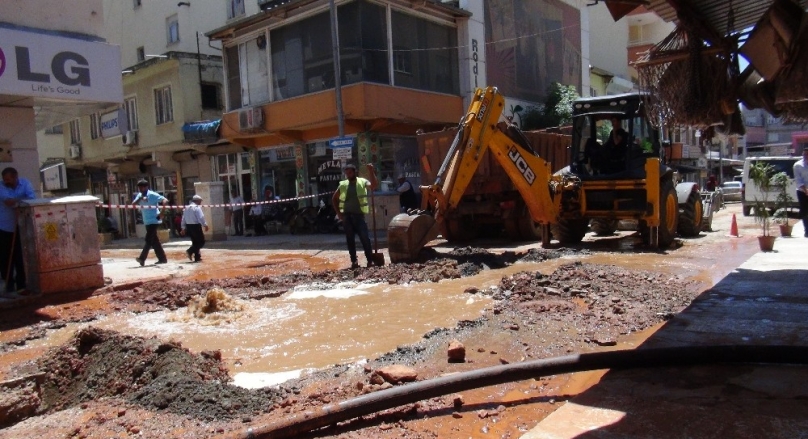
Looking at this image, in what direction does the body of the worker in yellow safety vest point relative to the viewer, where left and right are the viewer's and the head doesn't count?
facing the viewer

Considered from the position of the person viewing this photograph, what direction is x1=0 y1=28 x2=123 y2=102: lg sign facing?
facing the viewer and to the right of the viewer

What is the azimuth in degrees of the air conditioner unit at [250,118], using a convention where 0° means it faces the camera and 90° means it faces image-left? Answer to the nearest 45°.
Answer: approximately 45°

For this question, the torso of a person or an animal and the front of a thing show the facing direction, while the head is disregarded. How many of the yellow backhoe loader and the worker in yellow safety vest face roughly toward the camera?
1

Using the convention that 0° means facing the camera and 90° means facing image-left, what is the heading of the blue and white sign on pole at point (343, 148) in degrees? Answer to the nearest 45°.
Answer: approximately 45°

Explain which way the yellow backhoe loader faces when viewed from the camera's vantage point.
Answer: facing away from the viewer and to the right of the viewer

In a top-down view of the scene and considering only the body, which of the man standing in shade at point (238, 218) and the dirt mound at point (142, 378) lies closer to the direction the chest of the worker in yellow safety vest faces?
the dirt mound

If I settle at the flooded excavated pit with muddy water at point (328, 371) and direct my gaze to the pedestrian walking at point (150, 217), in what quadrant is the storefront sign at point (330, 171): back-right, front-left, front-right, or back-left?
front-right

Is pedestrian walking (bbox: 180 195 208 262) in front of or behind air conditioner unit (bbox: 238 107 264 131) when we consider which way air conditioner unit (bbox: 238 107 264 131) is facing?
in front

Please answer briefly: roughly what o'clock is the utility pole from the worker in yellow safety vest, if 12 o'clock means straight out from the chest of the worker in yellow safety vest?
The utility pole is roughly at 6 o'clock from the worker in yellow safety vest.

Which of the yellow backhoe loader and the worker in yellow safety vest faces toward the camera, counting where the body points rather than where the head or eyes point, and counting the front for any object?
the worker in yellow safety vest

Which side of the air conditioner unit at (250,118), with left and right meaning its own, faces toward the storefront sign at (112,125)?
right

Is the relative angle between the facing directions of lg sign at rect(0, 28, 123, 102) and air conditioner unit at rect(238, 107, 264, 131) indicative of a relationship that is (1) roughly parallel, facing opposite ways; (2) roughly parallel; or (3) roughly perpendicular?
roughly perpendicular

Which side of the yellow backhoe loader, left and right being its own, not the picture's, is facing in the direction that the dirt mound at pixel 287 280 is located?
back

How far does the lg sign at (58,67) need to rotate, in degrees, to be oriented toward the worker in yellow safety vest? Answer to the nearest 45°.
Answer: approximately 45° to its left
